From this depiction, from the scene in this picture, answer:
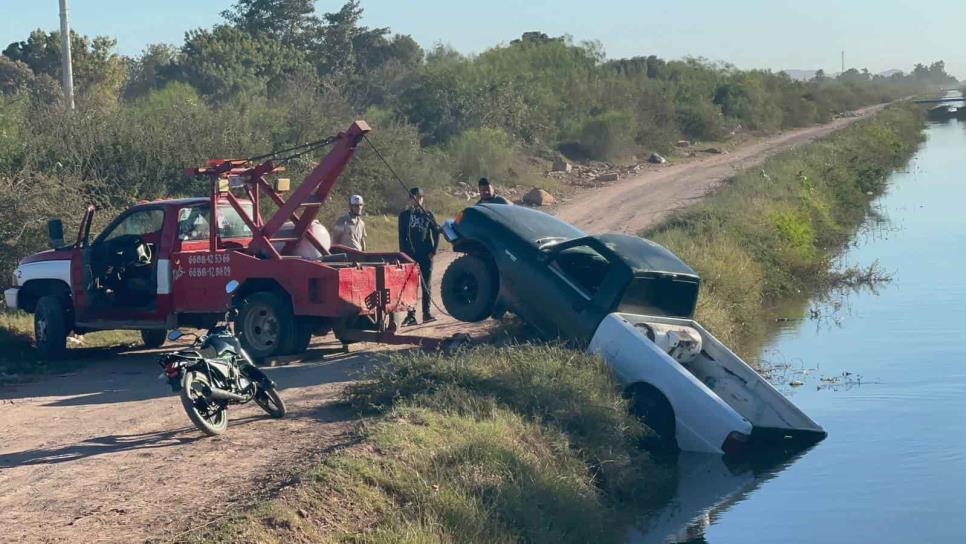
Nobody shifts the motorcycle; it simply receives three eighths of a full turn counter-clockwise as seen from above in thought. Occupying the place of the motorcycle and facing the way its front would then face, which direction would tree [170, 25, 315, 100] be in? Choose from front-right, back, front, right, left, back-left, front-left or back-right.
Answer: right

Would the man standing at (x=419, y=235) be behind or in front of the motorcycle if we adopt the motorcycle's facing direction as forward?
in front

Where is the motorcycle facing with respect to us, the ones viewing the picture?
facing away from the viewer and to the right of the viewer

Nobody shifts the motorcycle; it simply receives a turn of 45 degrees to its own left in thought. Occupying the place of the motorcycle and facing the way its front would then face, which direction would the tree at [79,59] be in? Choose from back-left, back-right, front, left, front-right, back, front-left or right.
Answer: front

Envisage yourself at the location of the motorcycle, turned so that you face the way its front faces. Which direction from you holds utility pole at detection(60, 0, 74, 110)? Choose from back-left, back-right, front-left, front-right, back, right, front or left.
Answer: front-left

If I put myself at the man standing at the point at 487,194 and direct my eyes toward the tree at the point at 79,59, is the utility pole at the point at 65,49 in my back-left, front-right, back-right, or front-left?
front-left

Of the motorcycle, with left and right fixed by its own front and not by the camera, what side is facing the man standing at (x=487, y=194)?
front

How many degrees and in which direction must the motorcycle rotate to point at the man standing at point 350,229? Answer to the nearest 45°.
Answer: approximately 45° to its left

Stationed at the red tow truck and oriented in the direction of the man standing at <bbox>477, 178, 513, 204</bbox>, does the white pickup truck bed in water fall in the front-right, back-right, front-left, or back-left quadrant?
front-right

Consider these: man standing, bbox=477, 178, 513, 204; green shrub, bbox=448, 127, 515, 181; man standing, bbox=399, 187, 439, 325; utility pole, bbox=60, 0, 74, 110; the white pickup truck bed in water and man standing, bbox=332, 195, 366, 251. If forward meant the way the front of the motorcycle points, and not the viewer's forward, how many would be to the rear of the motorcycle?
0

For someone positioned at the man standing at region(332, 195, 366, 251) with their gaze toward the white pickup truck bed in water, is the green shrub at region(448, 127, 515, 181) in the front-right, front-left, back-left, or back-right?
back-left

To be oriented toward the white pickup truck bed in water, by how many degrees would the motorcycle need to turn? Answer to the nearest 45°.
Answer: approximately 45° to its right
